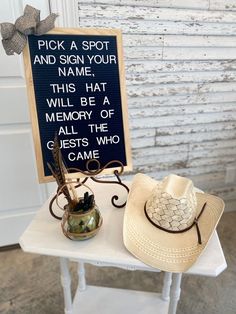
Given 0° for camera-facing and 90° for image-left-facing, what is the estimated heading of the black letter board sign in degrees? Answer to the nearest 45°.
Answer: approximately 0°
